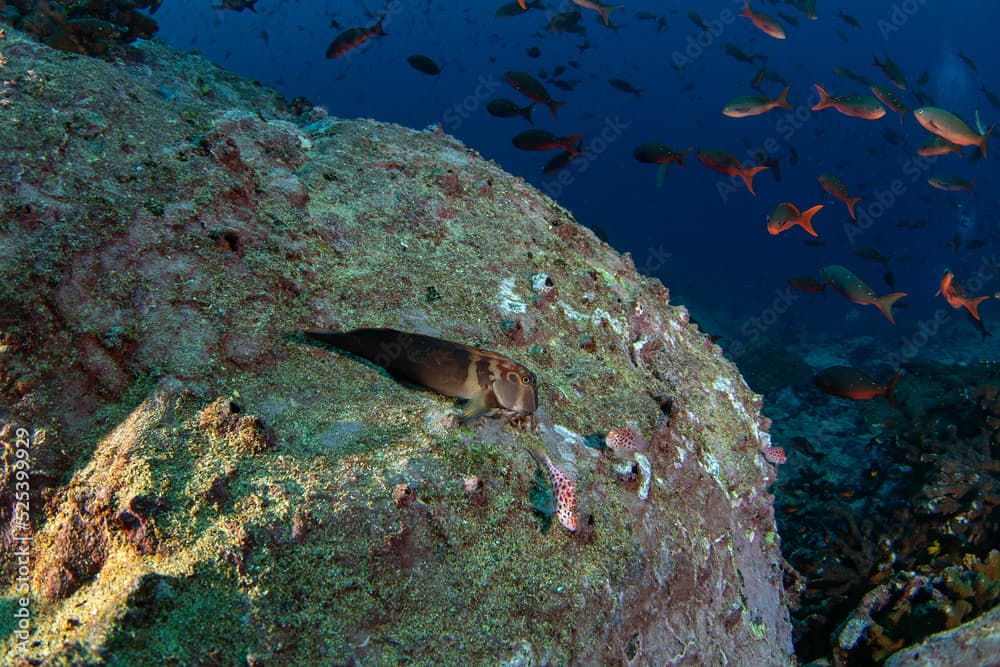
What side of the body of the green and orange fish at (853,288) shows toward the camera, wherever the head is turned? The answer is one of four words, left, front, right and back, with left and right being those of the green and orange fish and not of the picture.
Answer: left

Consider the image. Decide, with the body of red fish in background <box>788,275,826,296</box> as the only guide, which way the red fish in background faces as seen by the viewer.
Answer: to the viewer's left

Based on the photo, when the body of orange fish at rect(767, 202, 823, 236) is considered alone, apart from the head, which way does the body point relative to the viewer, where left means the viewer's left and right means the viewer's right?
facing to the left of the viewer

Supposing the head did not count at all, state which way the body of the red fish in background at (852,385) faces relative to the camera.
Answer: to the viewer's left

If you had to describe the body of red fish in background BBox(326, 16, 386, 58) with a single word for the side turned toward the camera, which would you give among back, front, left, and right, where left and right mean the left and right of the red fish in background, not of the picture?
left

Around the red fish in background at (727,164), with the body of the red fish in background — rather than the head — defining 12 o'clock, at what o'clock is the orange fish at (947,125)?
The orange fish is roughly at 5 o'clock from the red fish in background.

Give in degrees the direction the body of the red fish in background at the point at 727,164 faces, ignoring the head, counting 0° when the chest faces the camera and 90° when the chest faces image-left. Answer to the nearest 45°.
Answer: approximately 90°

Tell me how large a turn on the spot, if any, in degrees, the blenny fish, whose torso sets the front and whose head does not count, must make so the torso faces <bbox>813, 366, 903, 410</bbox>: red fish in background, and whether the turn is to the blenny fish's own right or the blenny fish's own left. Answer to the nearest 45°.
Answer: approximately 45° to the blenny fish's own left

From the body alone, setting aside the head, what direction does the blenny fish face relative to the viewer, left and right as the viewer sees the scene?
facing to the right of the viewer

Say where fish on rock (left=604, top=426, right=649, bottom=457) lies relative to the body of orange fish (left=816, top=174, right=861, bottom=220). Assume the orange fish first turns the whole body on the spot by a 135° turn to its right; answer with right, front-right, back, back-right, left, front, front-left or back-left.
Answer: back-right

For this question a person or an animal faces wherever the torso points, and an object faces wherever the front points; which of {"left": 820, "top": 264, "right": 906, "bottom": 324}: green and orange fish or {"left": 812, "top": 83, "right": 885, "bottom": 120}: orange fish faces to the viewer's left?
{"left": 820, "top": 264, "right": 906, "bottom": 324}: green and orange fish

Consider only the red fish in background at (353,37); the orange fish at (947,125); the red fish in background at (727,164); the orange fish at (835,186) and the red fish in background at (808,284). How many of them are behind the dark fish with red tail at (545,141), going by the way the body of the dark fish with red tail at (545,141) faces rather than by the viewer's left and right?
4
